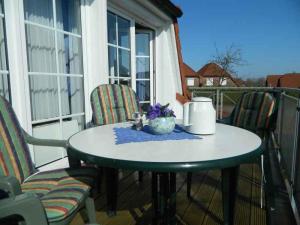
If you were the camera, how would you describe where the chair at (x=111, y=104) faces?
facing the viewer and to the right of the viewer

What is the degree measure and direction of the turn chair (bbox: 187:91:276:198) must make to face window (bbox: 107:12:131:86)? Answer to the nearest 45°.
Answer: approximately 90° to its right

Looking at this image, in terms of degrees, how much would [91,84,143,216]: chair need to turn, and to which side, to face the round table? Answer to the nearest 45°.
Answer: approximately 45° to its right

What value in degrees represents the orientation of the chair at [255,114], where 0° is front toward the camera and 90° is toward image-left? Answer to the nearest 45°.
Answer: approximately 45°

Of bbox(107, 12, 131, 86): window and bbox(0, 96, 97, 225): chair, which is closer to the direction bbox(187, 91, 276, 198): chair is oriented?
the chair

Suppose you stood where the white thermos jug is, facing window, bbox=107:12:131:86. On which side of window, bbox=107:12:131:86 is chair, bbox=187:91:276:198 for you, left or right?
right

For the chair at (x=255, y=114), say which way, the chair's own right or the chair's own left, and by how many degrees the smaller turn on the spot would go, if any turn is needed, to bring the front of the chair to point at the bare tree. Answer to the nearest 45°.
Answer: approximately 135° to the chair's own right

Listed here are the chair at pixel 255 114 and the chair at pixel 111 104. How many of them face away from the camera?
0

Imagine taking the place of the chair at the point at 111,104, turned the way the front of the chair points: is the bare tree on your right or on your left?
on your left

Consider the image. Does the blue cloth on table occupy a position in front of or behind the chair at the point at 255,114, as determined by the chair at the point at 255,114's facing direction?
in front
